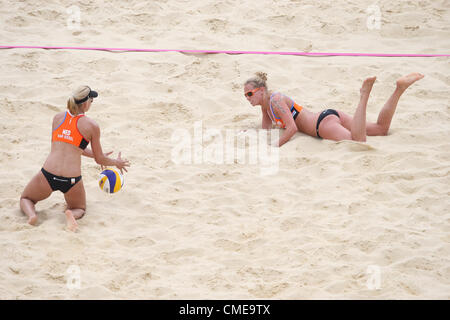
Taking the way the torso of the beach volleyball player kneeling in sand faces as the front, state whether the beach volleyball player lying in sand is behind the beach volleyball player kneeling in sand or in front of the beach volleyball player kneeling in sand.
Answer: in front

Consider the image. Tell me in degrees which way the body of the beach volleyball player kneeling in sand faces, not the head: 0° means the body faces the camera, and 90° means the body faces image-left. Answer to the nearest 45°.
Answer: approximately 225°

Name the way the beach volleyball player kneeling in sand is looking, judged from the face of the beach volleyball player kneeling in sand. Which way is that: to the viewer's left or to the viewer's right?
to the viewer's right
